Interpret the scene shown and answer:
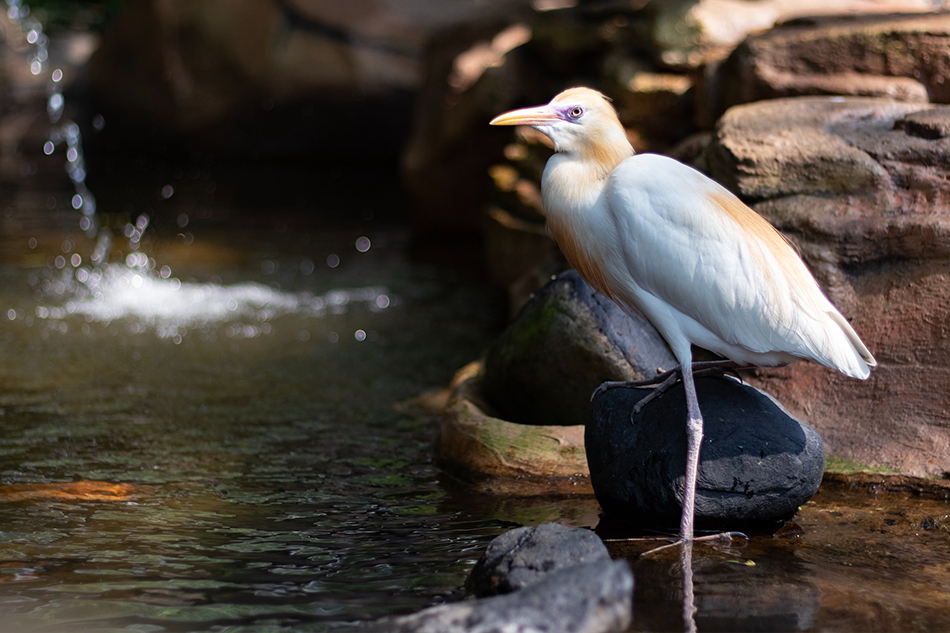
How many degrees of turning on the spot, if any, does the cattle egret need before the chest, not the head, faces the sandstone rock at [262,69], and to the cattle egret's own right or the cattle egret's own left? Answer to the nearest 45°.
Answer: approximately 45° to the cattle egret's own right

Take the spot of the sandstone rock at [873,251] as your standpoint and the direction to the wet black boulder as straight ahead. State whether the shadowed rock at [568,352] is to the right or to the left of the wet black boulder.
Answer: right

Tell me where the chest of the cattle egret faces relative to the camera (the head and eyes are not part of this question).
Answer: to the viewer's left

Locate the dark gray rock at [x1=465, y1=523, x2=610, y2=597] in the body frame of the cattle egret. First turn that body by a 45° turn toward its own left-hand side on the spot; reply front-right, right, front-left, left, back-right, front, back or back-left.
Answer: front

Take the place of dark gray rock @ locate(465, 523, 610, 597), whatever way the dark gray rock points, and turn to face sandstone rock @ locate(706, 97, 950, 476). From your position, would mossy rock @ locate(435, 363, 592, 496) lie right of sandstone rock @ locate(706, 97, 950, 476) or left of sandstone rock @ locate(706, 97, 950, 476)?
left

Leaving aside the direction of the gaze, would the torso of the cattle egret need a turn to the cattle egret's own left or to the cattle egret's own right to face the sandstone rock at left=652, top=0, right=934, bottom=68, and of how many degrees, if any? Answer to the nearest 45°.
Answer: approximately 90° to the cattle egret's own right

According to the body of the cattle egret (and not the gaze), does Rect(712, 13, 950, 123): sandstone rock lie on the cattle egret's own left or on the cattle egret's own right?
on the cattle egret's own right

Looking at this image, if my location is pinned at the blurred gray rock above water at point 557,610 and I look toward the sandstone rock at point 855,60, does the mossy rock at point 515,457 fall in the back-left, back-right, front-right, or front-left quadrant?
front-left
